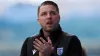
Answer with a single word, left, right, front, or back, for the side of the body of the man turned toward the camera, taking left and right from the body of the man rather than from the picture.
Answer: front

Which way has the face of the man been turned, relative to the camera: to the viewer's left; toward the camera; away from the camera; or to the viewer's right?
toward the camera
